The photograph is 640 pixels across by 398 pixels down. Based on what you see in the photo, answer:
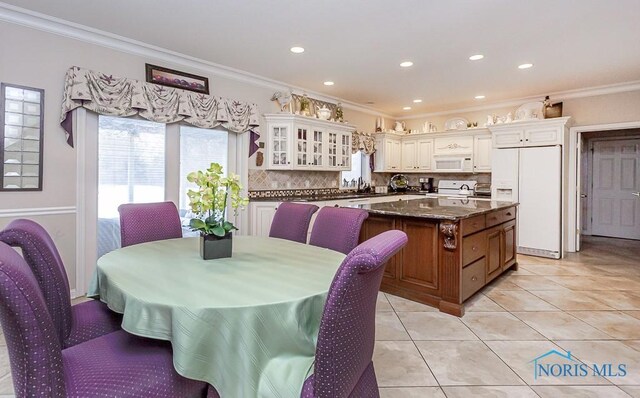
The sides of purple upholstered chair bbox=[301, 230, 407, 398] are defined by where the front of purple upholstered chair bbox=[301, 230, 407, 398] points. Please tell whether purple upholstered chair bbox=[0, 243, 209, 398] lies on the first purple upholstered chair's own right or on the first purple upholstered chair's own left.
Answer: on the first purple upholstered chair's own left

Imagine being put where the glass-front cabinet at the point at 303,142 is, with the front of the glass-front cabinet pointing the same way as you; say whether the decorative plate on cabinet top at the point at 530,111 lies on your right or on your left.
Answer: on your left

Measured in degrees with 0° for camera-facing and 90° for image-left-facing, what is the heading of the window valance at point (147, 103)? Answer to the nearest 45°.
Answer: approximately 315°

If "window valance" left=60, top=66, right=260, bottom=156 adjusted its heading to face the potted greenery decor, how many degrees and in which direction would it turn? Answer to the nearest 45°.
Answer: approximately 45° to its right

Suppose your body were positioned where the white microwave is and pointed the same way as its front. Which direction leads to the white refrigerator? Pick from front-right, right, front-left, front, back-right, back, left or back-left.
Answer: front-left

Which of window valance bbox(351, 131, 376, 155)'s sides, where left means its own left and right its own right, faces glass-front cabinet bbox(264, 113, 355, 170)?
right

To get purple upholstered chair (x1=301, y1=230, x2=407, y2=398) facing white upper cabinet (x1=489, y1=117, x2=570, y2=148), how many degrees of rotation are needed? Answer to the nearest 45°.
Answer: approximately 90° to its right

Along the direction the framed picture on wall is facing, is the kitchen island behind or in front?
in front

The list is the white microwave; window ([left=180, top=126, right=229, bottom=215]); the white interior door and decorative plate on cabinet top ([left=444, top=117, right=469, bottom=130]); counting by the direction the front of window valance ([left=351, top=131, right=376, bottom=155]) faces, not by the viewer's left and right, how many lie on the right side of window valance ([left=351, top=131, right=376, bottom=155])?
1

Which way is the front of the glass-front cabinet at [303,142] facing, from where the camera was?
facing the viewer and to the right of the viewer

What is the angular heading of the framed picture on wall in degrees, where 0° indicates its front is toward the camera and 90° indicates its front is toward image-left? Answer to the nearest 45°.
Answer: approximately 315°

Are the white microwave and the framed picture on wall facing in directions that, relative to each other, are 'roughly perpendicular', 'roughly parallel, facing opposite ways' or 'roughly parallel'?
roughly perpendicular

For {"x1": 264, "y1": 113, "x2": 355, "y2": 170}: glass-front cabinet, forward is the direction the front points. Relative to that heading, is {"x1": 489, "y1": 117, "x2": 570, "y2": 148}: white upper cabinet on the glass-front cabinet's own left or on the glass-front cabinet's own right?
on the glass-front cabinet's own left

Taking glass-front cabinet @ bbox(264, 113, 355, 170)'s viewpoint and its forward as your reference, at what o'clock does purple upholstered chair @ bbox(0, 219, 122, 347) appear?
The purple upholstered chair is roughly at 2 o'clock from the glass-front cabinet.

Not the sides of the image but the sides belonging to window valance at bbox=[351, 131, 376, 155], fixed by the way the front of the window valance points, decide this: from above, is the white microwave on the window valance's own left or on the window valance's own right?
on the window valance's own left

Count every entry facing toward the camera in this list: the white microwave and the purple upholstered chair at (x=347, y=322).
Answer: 1

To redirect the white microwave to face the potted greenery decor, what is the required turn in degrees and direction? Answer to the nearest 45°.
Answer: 0° — it already faces it
